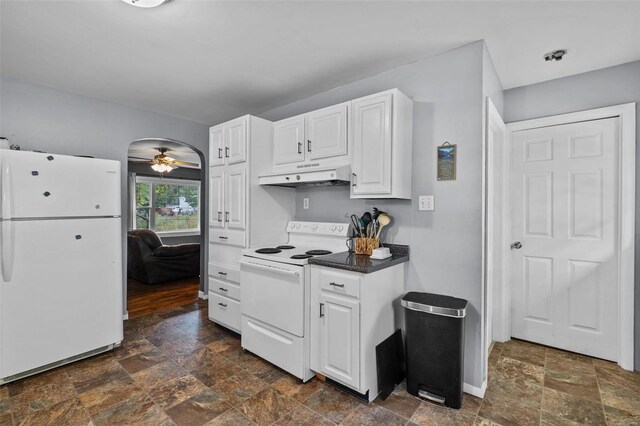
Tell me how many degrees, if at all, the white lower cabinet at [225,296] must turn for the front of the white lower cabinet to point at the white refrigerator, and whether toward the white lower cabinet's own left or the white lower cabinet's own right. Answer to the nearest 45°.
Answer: approximately 45° to the white lower cabinet's own right

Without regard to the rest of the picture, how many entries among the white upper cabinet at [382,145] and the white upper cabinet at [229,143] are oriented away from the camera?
0

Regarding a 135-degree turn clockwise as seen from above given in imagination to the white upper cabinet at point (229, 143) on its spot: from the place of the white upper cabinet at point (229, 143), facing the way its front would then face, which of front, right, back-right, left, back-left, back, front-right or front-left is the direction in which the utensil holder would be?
back-right

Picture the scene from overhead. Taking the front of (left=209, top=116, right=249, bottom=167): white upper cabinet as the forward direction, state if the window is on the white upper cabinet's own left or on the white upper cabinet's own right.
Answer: on the white upper cabinet's own right

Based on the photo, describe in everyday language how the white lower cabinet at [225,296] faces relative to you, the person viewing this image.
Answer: facing the viewer and to the left of the viewer

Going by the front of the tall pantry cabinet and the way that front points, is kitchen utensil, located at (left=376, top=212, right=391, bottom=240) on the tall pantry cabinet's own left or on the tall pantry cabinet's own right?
on the tall pantry cabinet's own left

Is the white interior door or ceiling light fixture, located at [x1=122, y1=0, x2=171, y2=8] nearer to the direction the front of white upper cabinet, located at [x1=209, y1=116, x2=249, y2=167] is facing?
the ceiling light fixture

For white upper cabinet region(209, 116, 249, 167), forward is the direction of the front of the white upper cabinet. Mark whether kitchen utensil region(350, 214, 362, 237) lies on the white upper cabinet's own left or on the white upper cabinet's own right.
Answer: on the white upper cabinet's own left

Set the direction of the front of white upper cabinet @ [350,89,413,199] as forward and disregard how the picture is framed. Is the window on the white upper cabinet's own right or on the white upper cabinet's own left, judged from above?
on the white upper cabinet's own right

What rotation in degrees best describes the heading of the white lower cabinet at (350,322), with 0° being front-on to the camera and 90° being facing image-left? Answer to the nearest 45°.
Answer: approximately 45°
